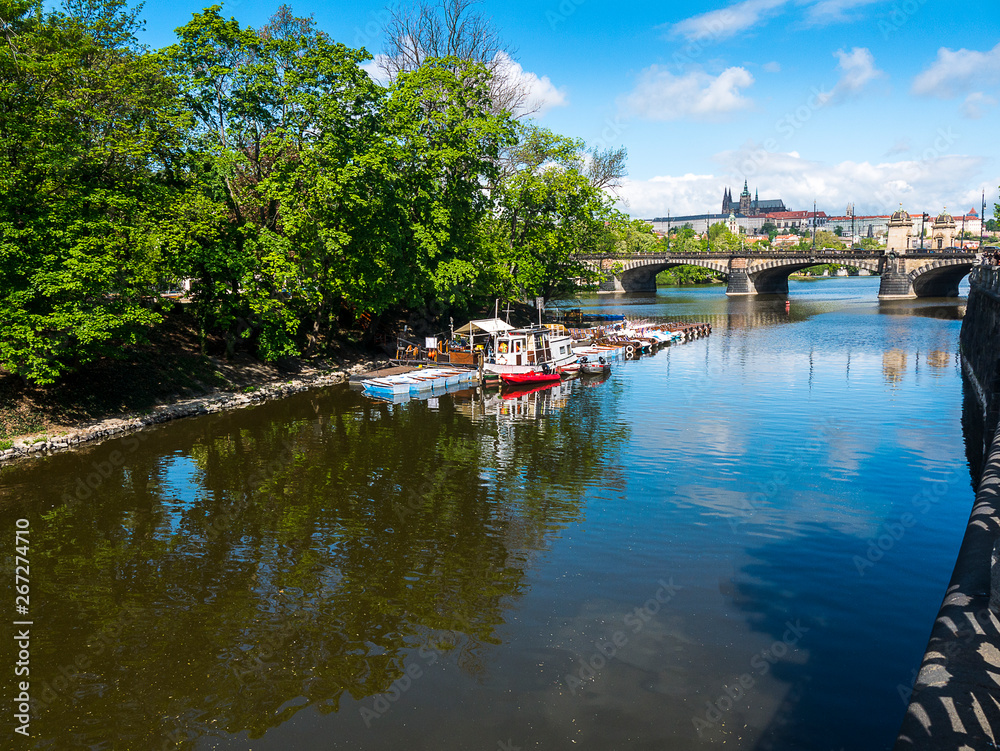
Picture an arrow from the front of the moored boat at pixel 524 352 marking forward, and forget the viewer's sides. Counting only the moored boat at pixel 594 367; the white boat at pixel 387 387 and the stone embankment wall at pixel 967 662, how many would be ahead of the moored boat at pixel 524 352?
1

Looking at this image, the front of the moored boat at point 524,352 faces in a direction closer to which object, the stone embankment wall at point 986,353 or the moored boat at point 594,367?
the moored boat
